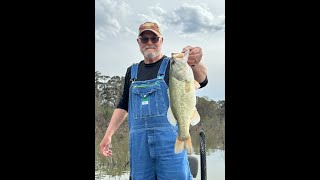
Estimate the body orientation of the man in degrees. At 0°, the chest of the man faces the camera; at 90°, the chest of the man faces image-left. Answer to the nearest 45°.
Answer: approximately 0°
